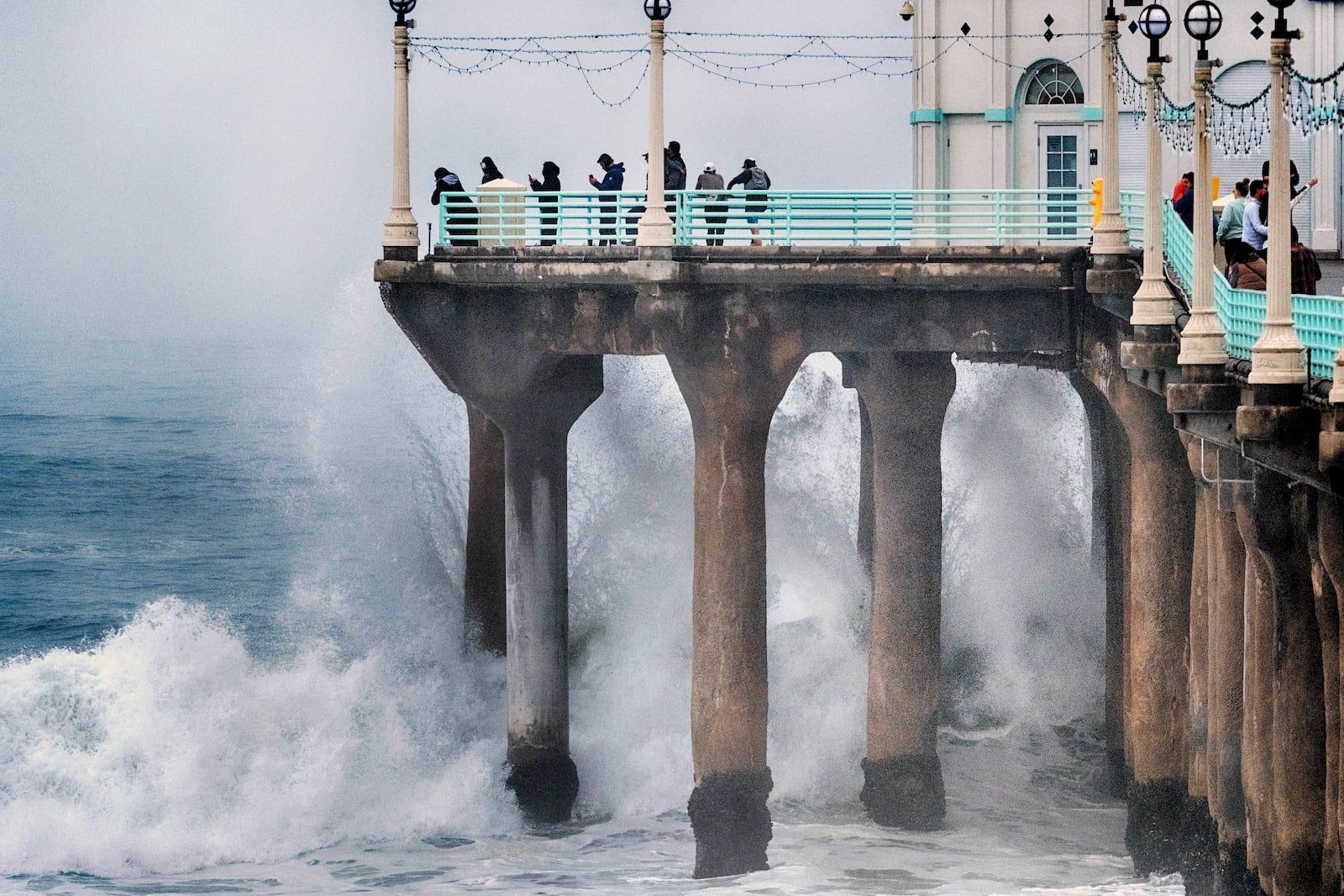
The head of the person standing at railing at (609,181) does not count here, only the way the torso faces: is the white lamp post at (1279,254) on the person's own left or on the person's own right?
on the person's own left

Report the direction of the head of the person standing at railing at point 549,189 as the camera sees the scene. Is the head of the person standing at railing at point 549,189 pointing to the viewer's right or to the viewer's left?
to the viewer's left

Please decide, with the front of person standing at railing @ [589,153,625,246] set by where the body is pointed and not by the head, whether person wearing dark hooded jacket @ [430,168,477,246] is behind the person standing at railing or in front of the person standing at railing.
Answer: in front

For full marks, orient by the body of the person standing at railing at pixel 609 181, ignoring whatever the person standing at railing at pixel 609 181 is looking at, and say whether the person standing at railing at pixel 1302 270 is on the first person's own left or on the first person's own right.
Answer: on the first person's own left

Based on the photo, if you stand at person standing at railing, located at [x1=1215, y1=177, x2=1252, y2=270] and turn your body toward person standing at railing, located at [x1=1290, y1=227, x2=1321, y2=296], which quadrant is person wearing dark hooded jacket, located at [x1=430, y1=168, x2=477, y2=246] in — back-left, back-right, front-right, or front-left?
back-right
